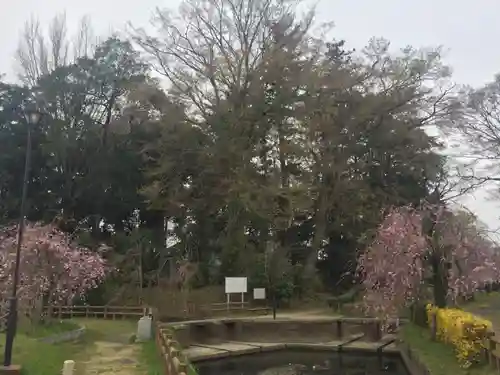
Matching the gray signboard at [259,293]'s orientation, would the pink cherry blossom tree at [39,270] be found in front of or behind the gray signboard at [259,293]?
in front

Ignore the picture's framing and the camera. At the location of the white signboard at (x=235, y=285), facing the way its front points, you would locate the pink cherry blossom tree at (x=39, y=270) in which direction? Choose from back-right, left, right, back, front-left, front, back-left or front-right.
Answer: front-right

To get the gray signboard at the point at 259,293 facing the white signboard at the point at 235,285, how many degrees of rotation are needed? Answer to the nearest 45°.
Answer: approximately 45° to its right

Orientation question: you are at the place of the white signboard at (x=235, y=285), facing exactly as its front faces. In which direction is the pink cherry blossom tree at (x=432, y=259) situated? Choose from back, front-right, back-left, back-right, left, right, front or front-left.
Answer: front-left

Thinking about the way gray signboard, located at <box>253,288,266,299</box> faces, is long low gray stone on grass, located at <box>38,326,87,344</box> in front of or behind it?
in front

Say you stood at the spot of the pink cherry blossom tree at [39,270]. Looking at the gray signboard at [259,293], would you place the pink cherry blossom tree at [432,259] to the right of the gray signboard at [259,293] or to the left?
right

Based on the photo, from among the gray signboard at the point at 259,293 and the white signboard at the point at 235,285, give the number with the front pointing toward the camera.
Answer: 2

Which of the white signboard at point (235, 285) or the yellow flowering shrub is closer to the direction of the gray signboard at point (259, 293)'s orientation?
the yellow flowering shrub

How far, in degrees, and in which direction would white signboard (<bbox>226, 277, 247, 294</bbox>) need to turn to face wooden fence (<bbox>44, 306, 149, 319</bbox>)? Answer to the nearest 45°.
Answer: approximately 90° to its right

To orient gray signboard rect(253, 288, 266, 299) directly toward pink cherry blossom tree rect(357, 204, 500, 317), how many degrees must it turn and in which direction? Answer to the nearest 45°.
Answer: approximately 45° to its left

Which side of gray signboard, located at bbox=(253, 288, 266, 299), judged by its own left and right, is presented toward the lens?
front

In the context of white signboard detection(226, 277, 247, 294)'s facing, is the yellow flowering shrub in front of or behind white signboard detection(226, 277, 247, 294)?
in front

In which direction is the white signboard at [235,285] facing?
toward the camera
